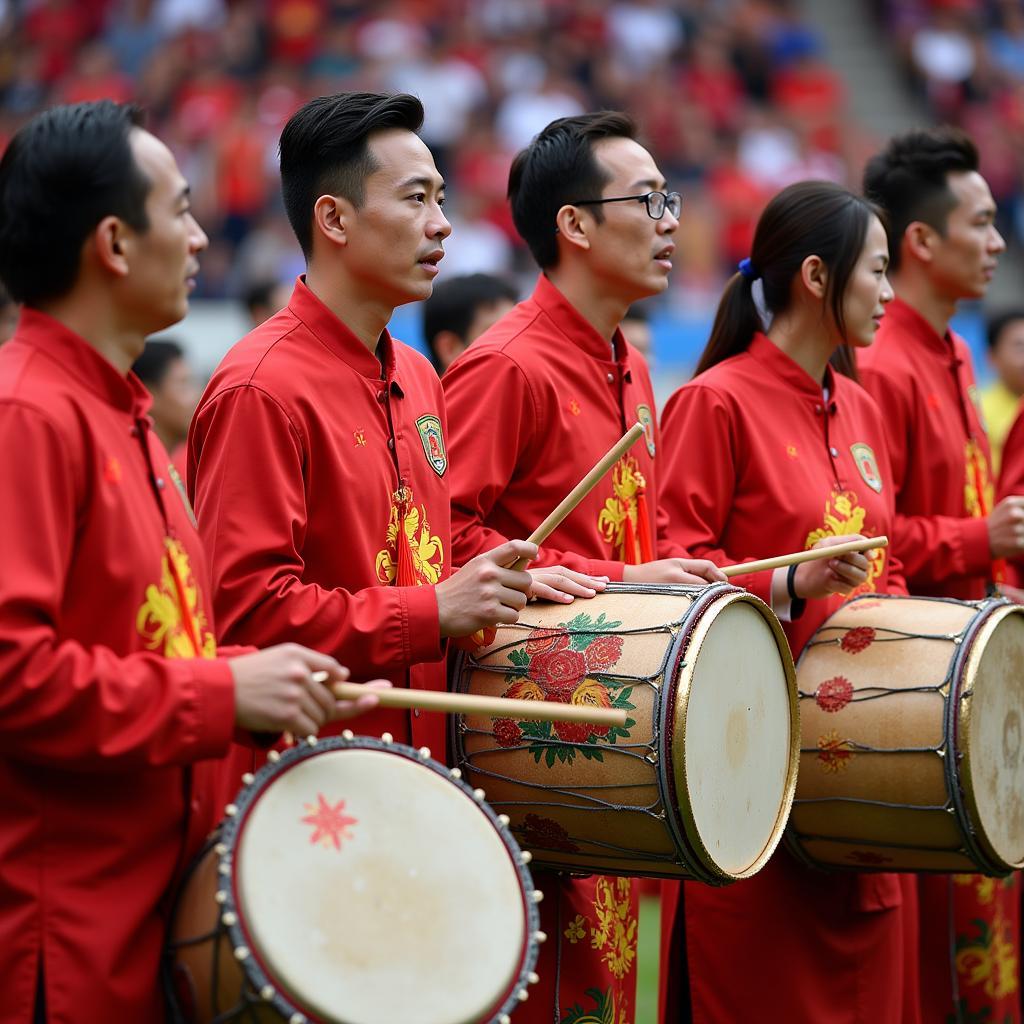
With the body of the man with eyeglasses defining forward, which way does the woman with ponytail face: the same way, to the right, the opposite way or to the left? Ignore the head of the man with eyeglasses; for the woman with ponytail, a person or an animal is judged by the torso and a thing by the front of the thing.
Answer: the same way

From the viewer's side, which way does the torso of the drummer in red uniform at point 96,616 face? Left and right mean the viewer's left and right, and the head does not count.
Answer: facing to the right of the viewer

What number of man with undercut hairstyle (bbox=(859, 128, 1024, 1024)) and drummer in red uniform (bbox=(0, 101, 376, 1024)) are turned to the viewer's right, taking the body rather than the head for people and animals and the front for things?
2

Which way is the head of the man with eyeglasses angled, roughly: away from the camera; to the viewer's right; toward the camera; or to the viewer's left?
to the viewer's right

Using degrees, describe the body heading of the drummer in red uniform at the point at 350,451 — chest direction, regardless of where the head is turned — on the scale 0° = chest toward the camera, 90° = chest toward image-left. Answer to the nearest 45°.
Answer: approximately 315°

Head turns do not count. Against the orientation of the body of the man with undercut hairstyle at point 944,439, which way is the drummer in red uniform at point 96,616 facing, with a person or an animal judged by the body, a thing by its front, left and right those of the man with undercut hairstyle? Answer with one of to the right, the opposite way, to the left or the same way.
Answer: the same way

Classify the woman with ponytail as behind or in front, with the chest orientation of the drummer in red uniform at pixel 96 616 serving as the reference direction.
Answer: in front

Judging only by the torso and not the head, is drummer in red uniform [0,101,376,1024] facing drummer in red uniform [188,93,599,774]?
no

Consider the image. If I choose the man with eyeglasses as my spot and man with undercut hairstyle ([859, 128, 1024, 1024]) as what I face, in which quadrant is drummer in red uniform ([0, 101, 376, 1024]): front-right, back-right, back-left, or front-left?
back-right

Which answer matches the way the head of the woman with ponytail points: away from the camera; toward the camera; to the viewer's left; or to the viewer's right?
to the viewer's right

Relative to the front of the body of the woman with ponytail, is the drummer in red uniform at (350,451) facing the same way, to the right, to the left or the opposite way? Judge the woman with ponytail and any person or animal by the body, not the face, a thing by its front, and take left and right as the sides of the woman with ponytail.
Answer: the same way

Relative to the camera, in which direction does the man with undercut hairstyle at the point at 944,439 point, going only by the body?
to the viewer's right

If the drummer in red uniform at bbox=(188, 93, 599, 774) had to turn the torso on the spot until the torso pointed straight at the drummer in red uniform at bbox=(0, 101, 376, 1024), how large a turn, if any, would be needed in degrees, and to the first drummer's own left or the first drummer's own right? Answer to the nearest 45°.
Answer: approximately 90° to the first drummer's own right
